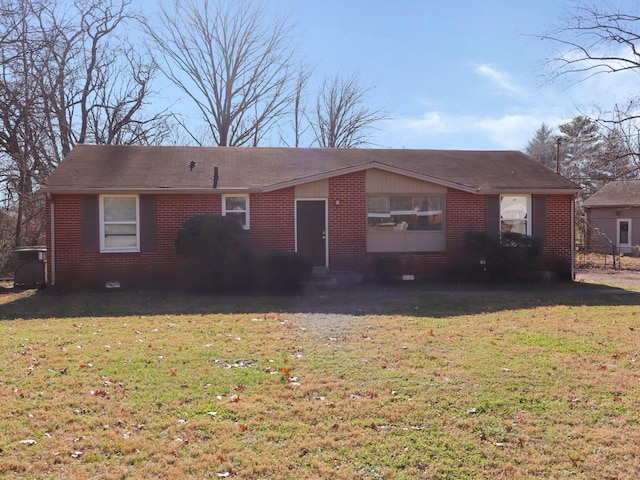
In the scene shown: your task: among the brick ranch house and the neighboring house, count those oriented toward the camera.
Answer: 2

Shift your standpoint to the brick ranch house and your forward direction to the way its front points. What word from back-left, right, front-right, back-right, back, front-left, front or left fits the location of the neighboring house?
back-left

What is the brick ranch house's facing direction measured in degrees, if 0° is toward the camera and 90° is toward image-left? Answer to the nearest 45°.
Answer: approximately 0°

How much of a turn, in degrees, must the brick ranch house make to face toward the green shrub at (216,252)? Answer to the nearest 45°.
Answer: approximately 45° to its right

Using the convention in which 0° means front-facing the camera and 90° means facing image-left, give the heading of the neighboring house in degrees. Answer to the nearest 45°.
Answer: approximately 0°

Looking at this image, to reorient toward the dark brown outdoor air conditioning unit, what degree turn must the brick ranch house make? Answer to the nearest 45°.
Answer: approximately 90° to its right
